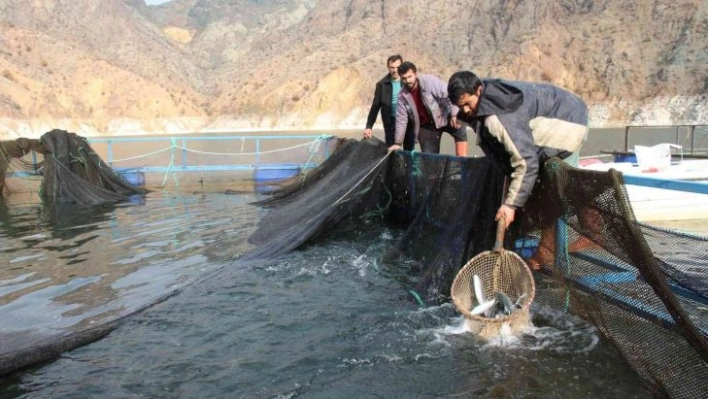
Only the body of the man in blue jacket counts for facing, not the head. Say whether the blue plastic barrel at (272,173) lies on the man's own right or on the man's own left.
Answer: on the man's own right

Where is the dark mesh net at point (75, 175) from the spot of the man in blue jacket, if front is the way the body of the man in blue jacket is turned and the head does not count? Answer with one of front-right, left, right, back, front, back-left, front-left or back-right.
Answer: front-right

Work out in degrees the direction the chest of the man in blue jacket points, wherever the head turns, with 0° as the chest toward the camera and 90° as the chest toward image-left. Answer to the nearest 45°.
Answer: approximately 90°

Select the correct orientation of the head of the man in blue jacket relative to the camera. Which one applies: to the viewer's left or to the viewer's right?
to the viewer's left
